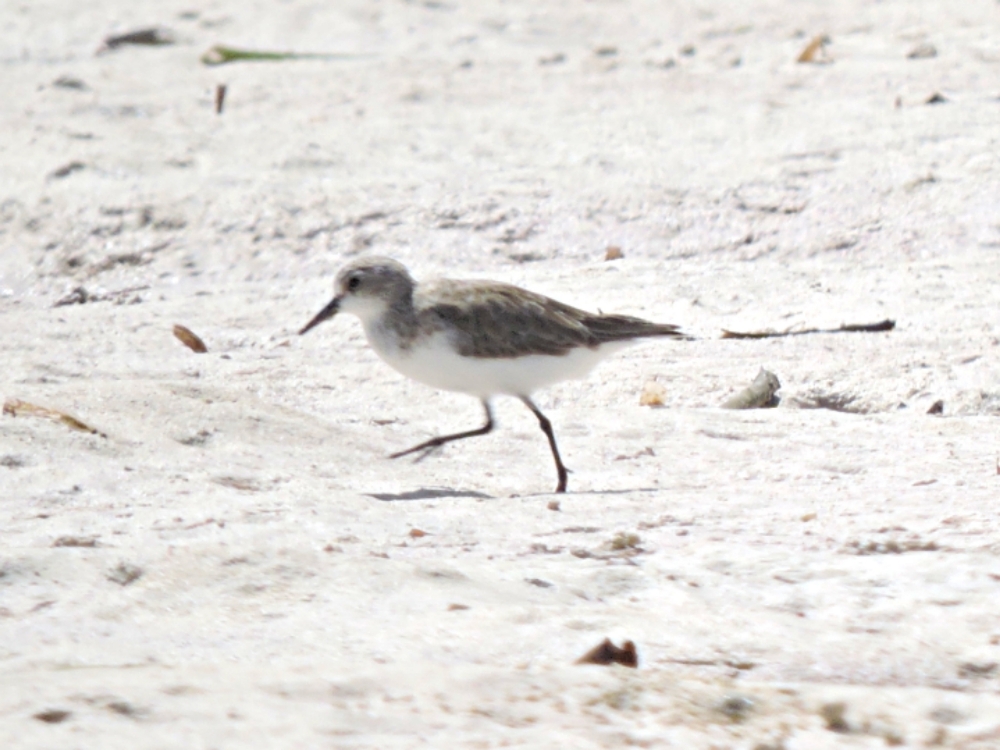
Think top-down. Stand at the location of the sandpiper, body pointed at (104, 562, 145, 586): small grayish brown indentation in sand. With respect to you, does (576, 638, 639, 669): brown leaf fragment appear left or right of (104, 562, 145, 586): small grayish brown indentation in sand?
left

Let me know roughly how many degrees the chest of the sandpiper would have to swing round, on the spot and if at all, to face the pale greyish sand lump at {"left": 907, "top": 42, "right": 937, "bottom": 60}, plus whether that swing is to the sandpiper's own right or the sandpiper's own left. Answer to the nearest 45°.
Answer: approximately 135° to the sandpiper's own right

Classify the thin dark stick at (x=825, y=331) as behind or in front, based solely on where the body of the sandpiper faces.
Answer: behind

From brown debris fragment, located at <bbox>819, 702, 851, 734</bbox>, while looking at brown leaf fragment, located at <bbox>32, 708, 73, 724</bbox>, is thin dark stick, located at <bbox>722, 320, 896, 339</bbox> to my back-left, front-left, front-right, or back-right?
back-right

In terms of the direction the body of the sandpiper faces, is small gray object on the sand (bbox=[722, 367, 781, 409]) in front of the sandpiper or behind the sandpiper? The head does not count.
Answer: behind

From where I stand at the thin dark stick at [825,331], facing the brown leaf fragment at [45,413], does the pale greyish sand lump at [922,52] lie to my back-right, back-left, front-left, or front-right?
back-right

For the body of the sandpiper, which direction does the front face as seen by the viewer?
to the viewer's left
